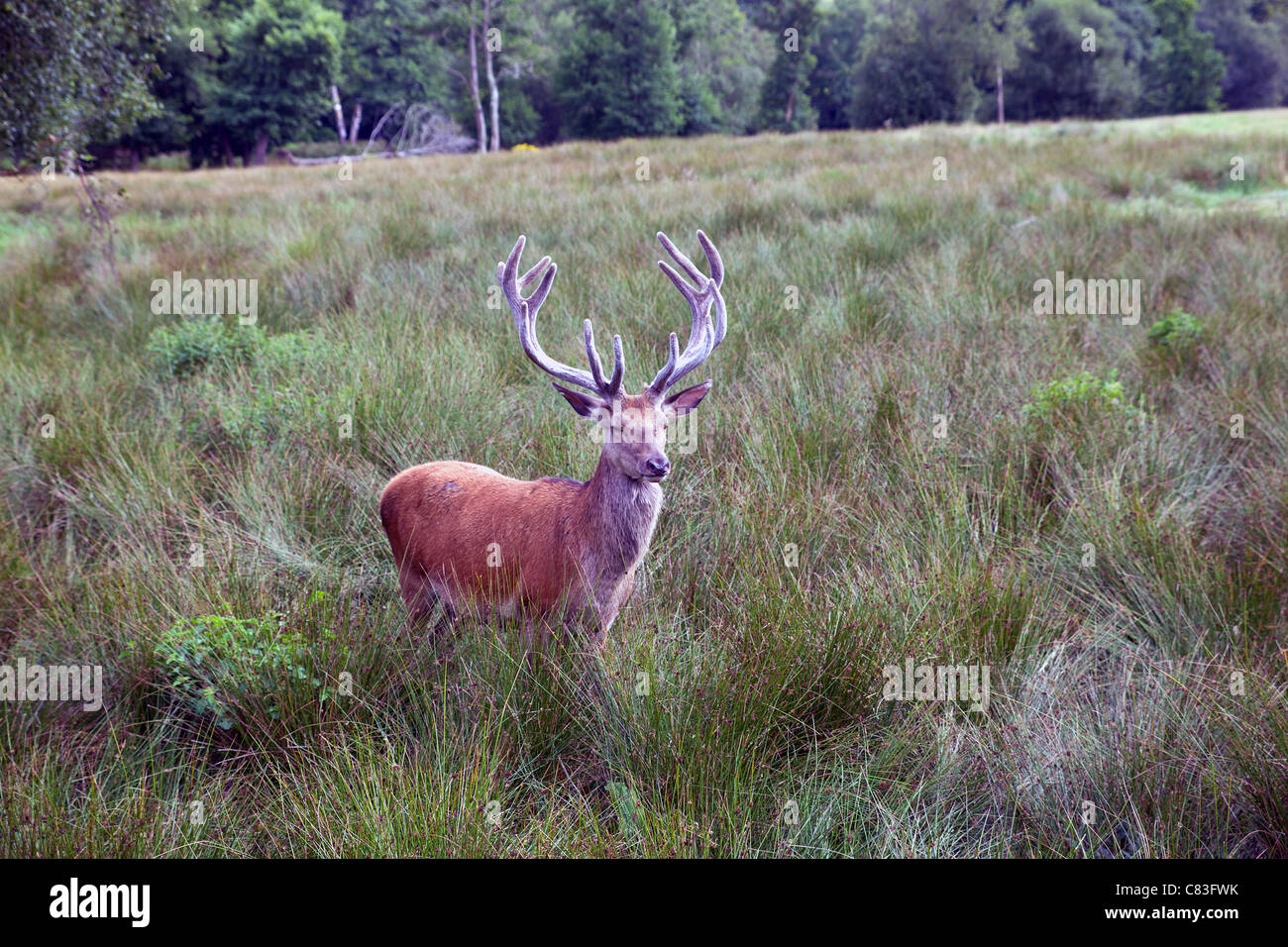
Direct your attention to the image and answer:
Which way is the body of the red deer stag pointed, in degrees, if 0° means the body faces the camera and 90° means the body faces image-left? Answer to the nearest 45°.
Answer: approximately 315°
